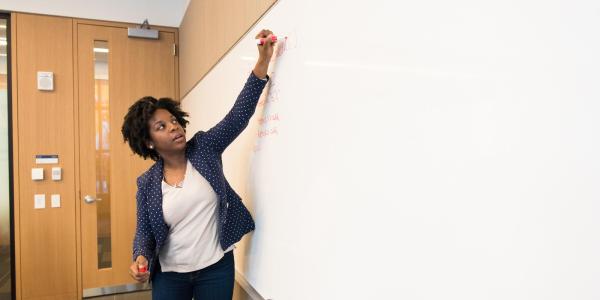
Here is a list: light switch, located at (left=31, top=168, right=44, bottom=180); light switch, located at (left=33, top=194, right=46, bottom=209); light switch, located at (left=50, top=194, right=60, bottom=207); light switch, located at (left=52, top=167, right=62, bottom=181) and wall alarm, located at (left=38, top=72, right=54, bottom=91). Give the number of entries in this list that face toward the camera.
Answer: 5

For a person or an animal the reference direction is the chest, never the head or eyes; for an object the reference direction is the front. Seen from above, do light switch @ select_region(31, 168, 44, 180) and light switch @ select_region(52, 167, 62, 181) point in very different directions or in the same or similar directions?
same or similar directions

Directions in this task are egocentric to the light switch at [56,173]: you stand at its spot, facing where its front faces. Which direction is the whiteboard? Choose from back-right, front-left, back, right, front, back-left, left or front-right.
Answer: front

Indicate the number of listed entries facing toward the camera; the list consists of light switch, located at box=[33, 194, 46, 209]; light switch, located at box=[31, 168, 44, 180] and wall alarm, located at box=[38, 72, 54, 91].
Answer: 3

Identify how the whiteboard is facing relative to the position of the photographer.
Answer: facing the viewer and to the left of the viewer

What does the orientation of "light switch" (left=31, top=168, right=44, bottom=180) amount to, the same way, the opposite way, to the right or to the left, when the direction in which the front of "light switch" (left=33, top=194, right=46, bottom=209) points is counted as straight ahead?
the same way

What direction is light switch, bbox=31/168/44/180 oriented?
toward the camera

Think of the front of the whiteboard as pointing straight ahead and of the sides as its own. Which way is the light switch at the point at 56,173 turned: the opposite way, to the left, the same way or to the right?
to the left

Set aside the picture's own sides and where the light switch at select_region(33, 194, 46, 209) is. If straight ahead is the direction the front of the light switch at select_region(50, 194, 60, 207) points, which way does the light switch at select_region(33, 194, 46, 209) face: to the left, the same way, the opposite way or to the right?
the same way

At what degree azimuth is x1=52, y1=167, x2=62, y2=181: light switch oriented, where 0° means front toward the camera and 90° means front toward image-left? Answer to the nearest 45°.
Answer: approximately 0°

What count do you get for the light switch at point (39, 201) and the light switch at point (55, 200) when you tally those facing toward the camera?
2

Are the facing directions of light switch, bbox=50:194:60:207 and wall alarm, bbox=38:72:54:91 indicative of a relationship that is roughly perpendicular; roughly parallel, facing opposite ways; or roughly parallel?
roughly parallel

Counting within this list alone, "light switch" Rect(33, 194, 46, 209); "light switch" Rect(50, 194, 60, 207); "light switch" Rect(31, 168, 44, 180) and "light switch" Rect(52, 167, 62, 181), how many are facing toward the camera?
4

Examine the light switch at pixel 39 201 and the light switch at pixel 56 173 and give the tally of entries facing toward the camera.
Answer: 2

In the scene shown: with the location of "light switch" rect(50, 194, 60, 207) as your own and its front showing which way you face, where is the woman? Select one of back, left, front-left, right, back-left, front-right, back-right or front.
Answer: front
